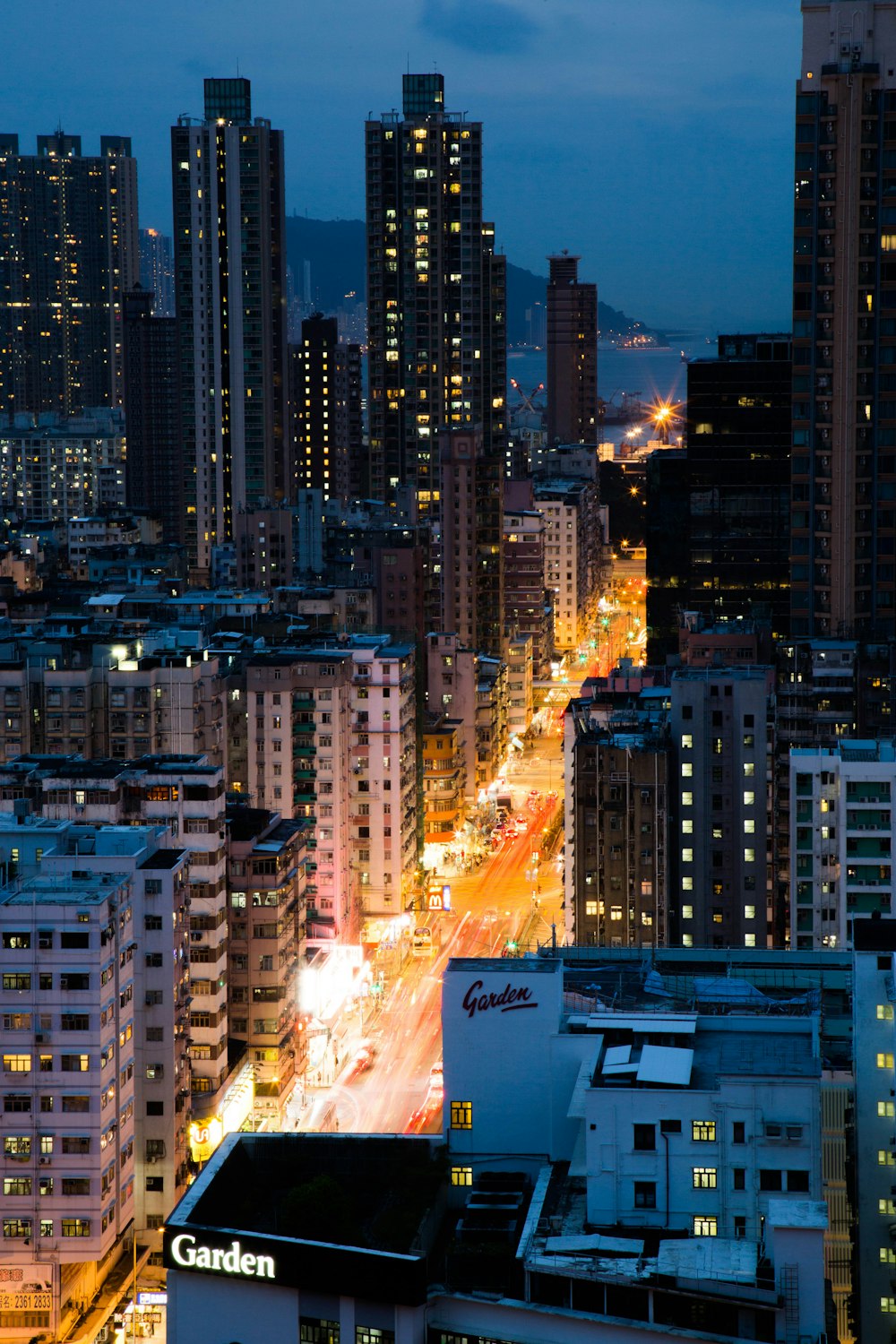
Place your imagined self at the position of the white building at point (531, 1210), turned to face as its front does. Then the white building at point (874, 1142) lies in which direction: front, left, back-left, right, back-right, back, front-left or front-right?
back-left

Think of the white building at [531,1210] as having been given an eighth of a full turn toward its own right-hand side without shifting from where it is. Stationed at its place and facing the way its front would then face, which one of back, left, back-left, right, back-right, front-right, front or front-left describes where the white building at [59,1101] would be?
right

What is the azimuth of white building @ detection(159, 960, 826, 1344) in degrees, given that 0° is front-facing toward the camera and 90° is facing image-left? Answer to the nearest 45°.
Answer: approximately 0°
